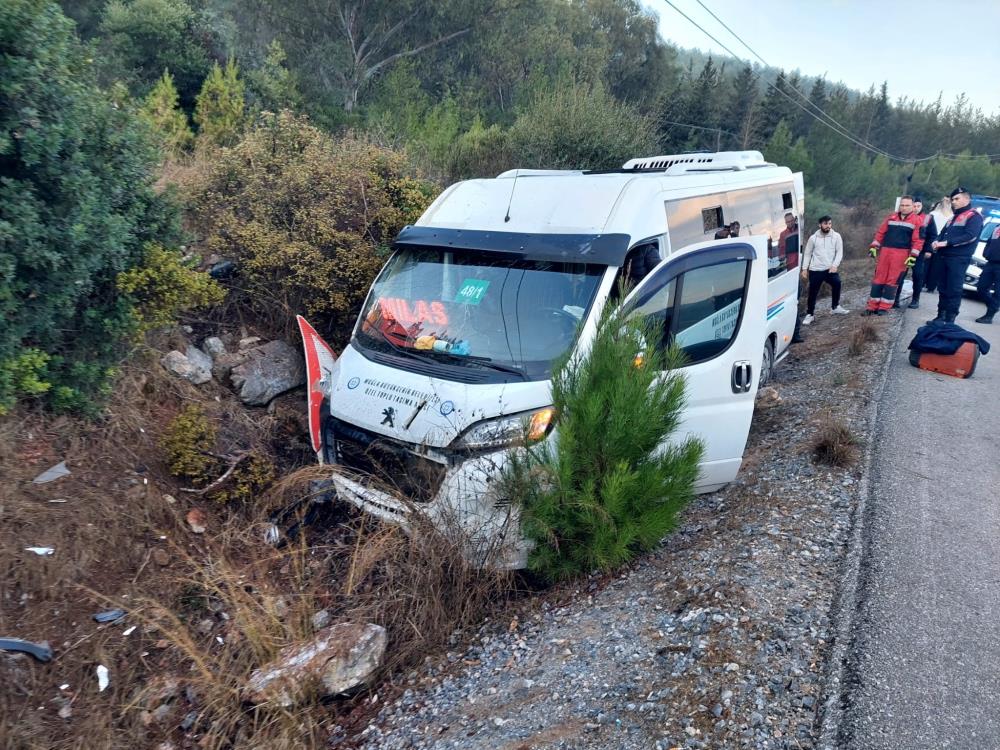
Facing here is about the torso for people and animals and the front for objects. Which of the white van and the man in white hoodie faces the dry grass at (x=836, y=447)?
the man in white hoodie

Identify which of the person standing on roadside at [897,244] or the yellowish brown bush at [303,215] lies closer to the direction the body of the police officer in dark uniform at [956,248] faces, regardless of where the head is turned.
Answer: the yellowish brown bush

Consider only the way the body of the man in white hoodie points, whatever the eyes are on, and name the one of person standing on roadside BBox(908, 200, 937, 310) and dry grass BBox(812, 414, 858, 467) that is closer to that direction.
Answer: the dry grass

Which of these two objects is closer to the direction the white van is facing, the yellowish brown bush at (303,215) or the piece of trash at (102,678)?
the piece of trash

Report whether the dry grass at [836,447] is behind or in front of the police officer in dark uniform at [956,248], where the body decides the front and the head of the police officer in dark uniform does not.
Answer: in front

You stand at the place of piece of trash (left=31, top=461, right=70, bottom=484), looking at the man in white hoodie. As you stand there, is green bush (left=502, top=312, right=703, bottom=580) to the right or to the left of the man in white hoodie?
right

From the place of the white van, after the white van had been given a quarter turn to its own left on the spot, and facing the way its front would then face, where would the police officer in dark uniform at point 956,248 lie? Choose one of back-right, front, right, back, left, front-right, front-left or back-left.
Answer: left

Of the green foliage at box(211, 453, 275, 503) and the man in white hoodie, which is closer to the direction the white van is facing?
the green foliage

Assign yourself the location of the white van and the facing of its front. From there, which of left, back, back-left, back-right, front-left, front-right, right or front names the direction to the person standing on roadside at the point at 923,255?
back

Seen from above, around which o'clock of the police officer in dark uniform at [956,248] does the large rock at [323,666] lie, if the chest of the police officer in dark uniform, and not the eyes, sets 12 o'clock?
The large rock is roughly at 11 o'clock from the police officer in dark uniform.

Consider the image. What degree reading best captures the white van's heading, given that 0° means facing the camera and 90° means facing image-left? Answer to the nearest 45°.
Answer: approximately 45°

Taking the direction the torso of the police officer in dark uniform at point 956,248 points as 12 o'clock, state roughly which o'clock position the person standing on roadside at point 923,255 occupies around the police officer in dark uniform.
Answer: The person standing on roadside is roughly at 4 o'clock from the police officer in dark uniform.
